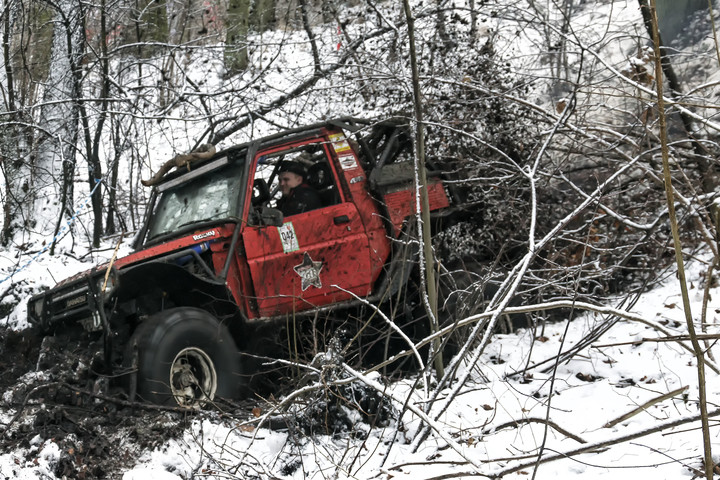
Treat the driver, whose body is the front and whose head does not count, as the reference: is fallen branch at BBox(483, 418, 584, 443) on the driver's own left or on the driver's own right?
on the driver's own left

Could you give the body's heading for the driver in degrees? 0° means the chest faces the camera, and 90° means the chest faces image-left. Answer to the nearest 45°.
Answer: approximately 45°

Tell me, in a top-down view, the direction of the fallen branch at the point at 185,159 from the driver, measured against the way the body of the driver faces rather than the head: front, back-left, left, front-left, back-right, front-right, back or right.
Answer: front-right
